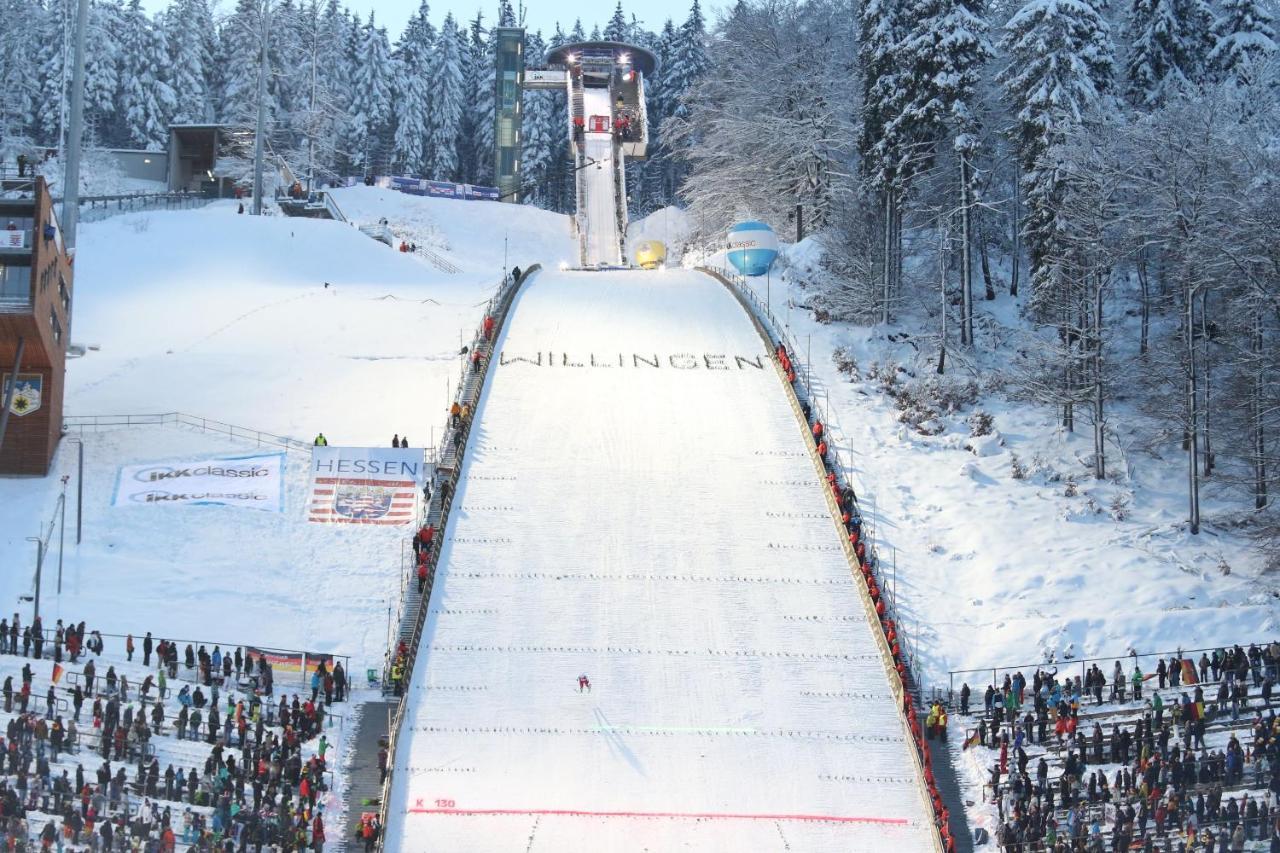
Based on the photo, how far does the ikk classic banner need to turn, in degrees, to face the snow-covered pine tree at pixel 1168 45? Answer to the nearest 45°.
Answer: approximately 90° to its left

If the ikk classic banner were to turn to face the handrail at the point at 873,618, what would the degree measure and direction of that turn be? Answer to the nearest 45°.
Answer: approximately 45° to its left

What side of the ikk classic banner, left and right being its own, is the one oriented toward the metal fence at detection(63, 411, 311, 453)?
back

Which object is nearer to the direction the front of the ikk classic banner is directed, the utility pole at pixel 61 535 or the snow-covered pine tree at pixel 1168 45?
the utility pole

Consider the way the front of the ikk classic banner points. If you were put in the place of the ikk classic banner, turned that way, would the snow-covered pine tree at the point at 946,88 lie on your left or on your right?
on your left

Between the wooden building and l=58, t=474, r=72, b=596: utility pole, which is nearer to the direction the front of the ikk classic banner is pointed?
the utility pole

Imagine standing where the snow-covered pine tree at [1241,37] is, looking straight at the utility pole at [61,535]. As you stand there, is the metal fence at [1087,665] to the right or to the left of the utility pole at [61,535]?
left

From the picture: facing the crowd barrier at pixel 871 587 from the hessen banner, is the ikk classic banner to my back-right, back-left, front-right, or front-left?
back-right

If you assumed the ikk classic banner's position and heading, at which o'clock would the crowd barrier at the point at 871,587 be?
The crowd barrier is roughly at 10 o'clock from the ikk classic banner.

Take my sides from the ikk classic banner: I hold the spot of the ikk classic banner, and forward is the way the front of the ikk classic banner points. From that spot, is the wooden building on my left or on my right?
on my right

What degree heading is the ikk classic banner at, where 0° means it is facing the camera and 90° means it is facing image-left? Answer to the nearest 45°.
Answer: approximately 0°

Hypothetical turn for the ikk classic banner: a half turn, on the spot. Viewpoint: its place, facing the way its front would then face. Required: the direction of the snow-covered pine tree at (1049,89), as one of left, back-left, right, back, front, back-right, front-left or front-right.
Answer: right

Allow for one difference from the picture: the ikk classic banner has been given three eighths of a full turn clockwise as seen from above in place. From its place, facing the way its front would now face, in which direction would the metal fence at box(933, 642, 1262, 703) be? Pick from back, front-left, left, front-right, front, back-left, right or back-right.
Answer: back
